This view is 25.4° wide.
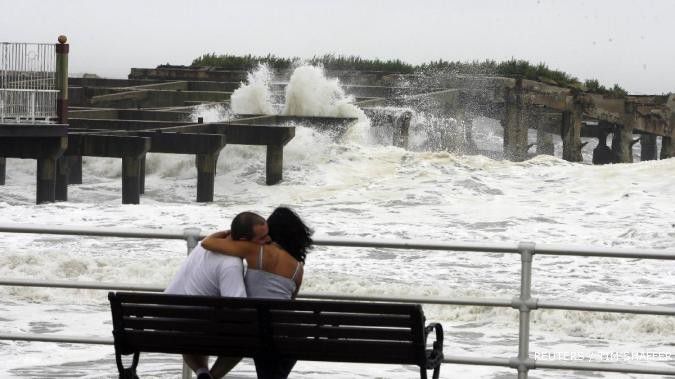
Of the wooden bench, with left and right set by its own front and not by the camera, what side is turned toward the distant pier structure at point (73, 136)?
front

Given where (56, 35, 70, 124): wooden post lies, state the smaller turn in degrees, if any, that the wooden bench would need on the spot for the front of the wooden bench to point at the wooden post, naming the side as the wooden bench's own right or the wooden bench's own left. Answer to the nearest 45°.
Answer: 0° — it already faces it

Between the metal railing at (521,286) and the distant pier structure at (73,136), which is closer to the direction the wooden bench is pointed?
the distant pier structure

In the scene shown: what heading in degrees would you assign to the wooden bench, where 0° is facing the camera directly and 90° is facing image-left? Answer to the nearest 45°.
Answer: approximately 180°
